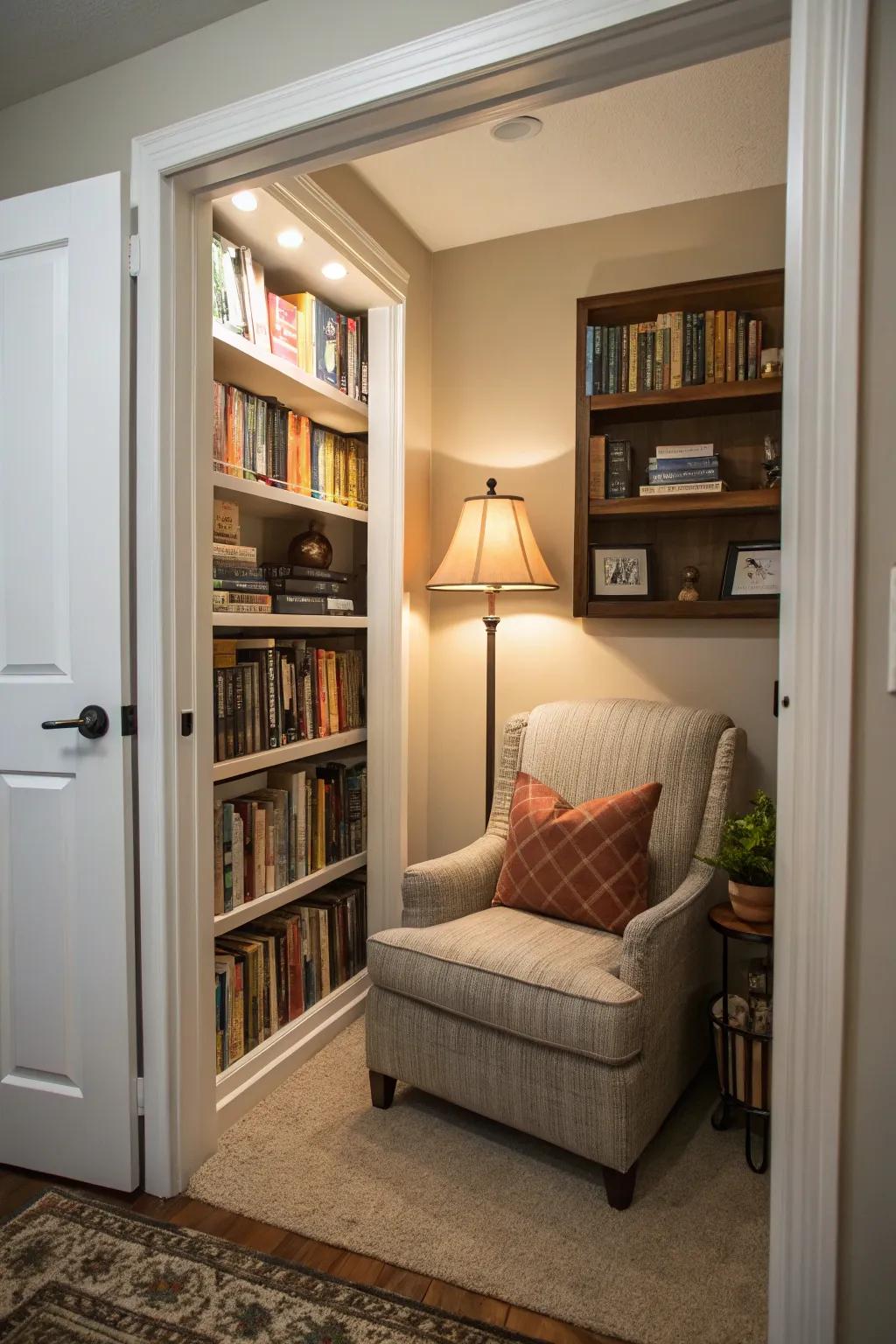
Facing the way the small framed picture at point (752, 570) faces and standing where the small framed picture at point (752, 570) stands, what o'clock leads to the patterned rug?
The patterned rug is roughly at 1 o'clock from the small framed picture.

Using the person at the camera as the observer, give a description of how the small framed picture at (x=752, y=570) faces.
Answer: facing the viewer

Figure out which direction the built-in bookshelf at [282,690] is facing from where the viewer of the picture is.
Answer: facing the viewer and to the right of the viewer

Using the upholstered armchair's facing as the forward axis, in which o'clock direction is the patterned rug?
The patterned rug is roughly at 12 o'clock from the upholstered armchair.

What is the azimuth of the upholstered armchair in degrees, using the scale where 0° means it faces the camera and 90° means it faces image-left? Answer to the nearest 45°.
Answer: approximately 45°

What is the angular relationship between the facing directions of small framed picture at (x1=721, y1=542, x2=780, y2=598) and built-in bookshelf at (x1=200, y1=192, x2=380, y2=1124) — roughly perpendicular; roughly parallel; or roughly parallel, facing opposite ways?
roughly perpendicular

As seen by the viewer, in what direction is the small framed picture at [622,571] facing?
toward the camera

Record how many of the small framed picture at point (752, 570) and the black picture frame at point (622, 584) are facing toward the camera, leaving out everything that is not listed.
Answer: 2
